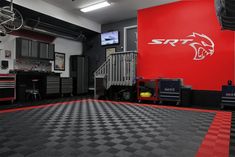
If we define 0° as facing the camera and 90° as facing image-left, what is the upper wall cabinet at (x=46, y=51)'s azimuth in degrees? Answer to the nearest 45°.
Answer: approximately 315°

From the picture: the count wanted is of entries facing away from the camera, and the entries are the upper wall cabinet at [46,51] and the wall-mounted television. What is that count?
0

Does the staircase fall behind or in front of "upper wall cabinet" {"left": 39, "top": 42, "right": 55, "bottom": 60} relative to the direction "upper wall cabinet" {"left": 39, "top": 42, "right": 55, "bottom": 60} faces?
in front

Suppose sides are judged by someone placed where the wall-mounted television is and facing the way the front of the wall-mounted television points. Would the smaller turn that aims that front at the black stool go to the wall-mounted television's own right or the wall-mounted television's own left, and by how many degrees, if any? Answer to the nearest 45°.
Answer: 0° — it already faces it

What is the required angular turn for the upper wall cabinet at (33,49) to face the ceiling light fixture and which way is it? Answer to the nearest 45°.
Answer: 0° — it already faces it

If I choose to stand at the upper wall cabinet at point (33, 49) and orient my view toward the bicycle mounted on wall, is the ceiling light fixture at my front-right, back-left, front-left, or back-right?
front-left

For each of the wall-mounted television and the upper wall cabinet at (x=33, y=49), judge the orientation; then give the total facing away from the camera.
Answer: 0

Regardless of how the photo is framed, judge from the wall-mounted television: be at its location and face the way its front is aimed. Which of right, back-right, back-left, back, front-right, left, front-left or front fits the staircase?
front-left

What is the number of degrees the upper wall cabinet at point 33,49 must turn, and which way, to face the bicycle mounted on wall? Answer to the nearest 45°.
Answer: approximately 45° to its right

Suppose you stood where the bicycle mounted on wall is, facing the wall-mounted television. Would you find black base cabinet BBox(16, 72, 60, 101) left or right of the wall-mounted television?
left

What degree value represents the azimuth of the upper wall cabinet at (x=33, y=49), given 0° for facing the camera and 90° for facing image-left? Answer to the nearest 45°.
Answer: approximately 315°

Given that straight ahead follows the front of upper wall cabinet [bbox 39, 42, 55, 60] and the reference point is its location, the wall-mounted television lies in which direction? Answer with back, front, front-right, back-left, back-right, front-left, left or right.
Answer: front-left

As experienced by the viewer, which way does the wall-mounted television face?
facing the viewer and to the left of the viewer
